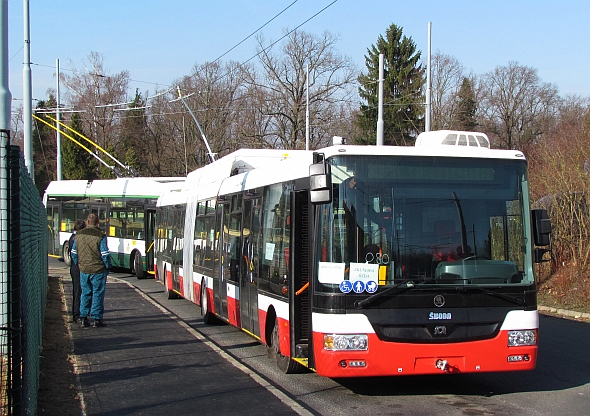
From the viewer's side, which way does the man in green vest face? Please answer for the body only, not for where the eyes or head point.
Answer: away from the camera

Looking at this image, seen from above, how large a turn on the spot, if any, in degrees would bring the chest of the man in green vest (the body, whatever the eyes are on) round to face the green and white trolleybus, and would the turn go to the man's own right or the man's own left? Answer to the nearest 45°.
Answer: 0° — they already face it

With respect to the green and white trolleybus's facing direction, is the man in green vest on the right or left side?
on its right
